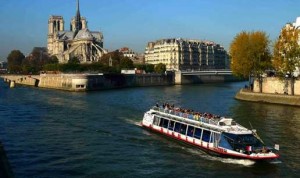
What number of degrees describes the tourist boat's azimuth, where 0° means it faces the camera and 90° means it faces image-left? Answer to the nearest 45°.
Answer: approximately 315°
